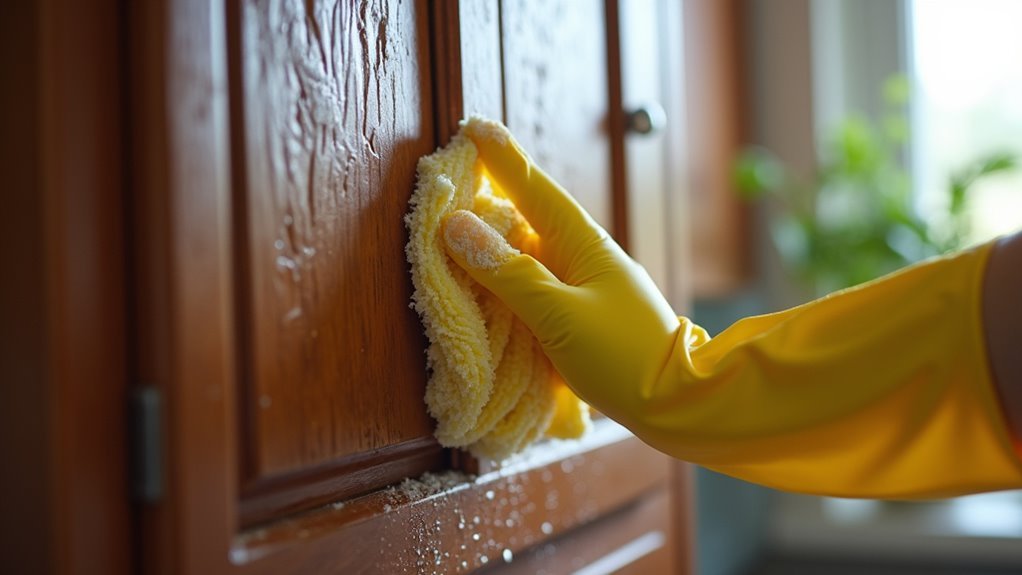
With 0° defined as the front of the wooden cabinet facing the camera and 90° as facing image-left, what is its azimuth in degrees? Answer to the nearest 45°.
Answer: approximately 315°

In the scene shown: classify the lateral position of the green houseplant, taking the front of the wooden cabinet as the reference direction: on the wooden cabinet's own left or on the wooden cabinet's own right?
on the wooden cabinet's own left
